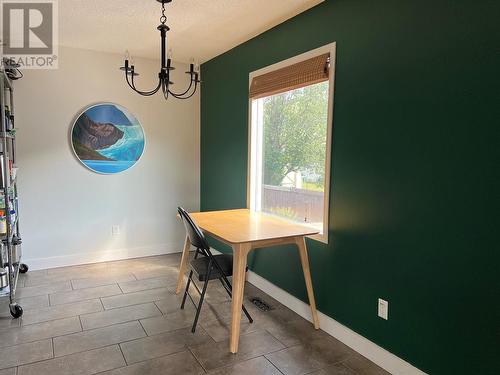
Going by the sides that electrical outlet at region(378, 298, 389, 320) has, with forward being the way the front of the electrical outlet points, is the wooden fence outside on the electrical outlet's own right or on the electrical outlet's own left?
on the electrical outlet's own right

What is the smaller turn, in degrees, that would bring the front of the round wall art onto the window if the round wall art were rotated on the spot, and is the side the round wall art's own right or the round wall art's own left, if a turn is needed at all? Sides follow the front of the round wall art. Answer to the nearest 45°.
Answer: approximately 45° to the round wall art's own left

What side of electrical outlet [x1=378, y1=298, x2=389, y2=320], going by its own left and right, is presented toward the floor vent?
right
